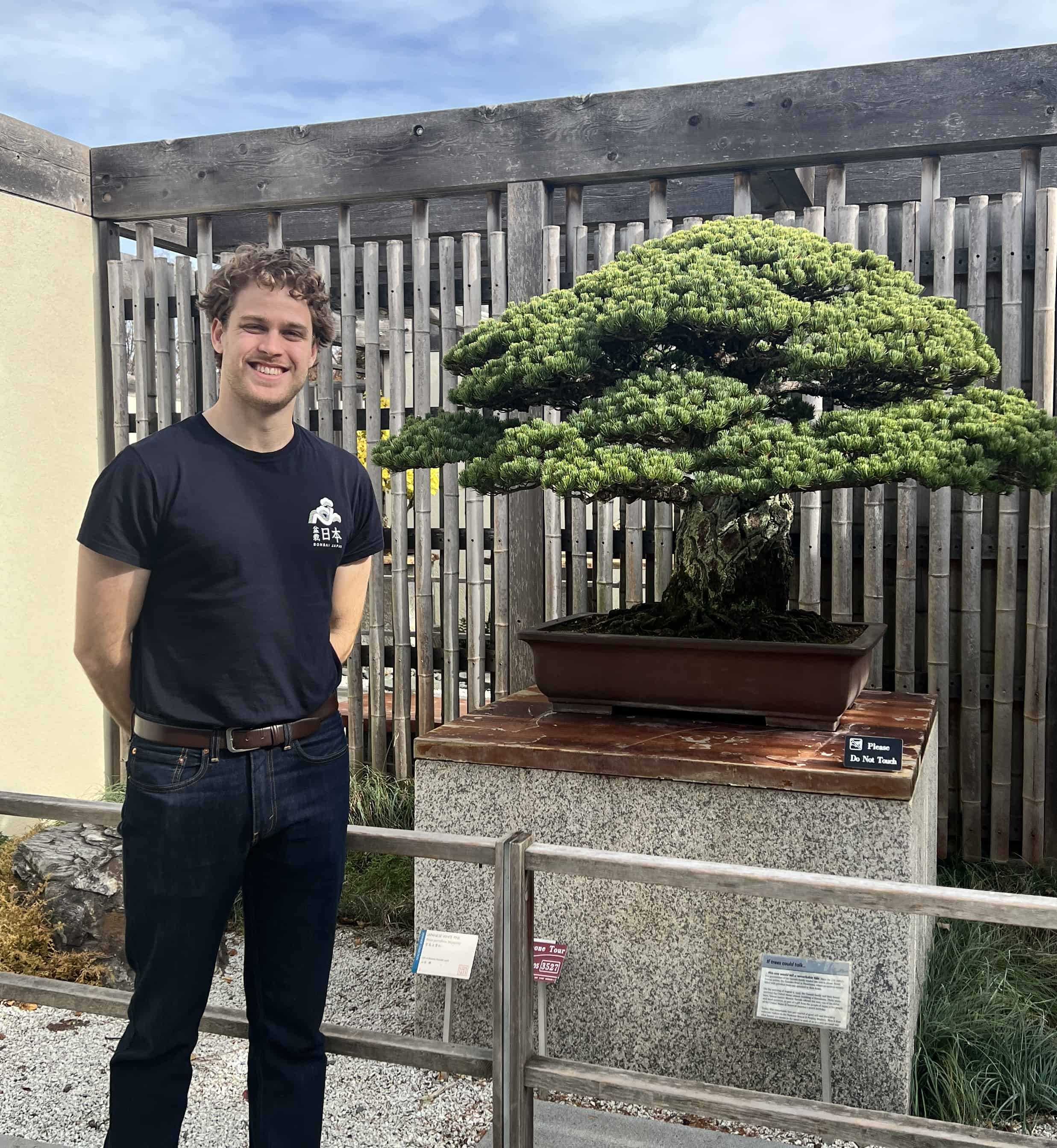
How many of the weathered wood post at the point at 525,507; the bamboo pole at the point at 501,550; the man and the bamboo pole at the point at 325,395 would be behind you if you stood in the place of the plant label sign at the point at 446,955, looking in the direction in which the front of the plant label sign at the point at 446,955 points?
3

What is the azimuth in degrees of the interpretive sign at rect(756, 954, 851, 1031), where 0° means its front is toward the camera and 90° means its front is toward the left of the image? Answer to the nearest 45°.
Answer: approximately 0°

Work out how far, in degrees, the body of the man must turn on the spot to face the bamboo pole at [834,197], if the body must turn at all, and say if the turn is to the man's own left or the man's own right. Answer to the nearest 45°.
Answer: approximately 135° to the man's own left

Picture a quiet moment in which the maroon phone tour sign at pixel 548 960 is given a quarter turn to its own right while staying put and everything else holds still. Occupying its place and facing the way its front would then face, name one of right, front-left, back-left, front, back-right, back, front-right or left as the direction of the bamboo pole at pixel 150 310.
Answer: front-right

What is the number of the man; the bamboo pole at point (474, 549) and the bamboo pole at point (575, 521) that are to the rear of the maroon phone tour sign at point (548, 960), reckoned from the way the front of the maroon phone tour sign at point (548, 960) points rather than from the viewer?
2

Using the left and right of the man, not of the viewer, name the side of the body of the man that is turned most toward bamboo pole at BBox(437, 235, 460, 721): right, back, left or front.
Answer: back

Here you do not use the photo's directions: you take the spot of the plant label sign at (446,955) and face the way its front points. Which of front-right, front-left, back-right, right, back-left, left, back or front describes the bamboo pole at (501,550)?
back

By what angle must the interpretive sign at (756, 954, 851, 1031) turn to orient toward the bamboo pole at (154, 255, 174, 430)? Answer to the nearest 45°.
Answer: approximately 135° to its right
